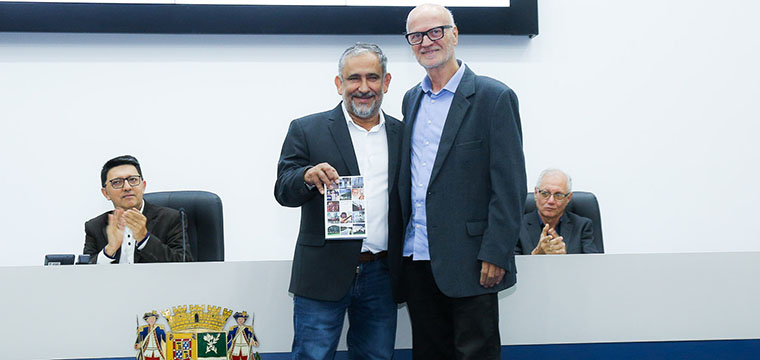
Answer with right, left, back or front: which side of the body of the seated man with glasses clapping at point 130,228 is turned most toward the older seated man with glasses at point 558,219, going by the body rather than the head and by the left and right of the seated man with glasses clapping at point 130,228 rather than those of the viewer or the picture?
left

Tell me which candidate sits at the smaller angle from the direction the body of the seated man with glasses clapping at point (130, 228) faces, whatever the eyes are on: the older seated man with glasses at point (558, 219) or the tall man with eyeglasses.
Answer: the tall man with eyeglasses

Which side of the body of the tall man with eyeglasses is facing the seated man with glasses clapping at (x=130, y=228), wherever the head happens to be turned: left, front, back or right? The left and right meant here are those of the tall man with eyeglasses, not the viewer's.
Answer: right

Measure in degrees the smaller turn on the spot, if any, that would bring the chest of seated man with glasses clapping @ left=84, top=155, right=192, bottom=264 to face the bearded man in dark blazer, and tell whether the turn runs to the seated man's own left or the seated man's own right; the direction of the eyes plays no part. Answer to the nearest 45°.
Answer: approximately 45° to the seated man's own left

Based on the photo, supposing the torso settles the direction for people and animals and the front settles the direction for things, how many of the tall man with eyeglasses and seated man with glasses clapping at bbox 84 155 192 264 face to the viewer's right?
0

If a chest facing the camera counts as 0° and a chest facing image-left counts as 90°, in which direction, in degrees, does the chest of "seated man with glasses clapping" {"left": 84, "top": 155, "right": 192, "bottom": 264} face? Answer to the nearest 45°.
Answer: approximately 0°

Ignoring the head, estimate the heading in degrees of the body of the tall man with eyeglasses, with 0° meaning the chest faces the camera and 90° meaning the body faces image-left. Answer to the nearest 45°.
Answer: approximately 45°

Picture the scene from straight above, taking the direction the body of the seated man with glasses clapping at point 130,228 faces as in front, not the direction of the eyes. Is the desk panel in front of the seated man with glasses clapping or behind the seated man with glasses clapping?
in front
